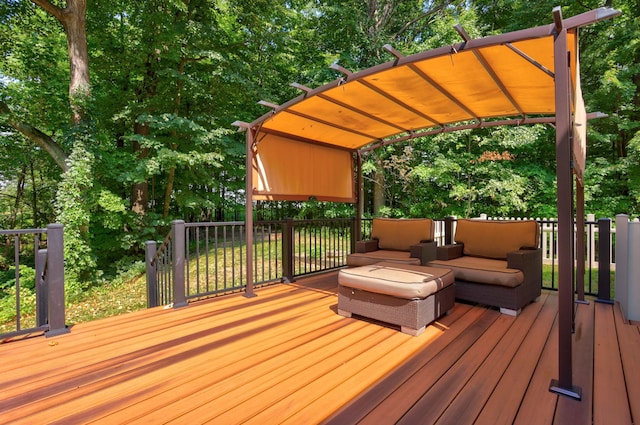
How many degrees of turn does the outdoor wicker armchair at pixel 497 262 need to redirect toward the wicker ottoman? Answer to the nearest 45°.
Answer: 0° — it already faces it

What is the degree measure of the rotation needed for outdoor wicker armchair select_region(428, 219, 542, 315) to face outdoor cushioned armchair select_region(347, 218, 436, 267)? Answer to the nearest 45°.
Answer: approximately 45° to its right

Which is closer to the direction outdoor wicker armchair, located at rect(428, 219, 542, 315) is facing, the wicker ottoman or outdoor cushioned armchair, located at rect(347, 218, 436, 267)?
the wicker ottoman

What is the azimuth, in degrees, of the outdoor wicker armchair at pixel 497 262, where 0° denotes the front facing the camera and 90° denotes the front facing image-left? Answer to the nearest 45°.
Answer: approximately 45°
